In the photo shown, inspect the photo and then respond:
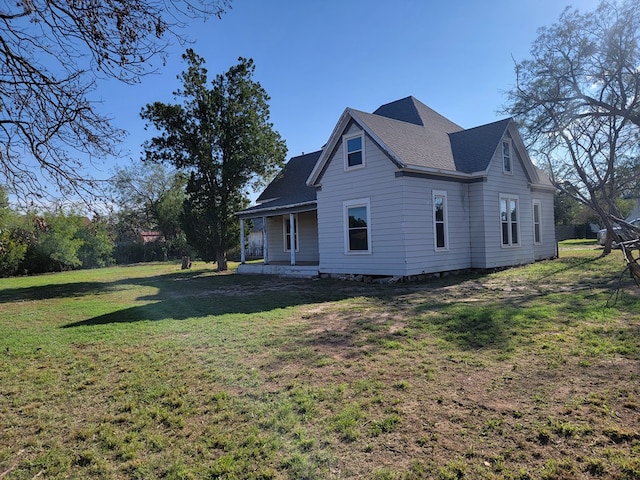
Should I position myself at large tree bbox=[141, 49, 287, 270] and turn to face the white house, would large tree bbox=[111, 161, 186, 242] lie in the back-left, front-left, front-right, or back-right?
back-left

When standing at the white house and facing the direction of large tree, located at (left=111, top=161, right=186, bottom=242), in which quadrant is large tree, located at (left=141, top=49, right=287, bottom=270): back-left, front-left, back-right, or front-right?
front-left

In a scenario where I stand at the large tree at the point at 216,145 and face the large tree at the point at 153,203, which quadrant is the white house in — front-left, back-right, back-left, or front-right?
back-right

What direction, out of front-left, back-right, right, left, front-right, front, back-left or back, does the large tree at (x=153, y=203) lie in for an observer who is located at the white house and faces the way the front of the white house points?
right

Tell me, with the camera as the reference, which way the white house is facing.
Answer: facing the viewer and to the left of the viewer

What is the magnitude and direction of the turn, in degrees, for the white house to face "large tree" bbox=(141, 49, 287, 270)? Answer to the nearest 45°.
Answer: approximately 90° to its right

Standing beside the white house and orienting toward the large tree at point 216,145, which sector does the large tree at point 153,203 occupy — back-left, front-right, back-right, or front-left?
front-right
